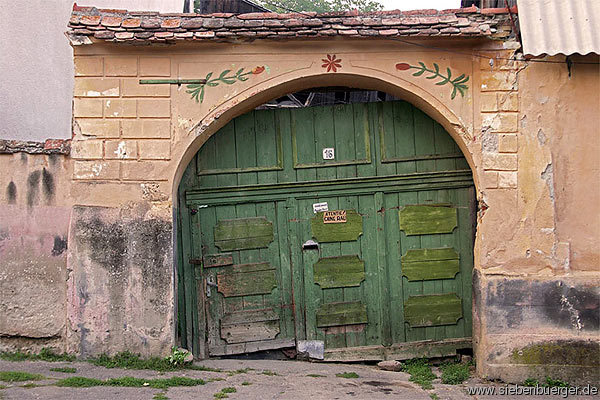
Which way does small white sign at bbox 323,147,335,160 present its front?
toward the camera
